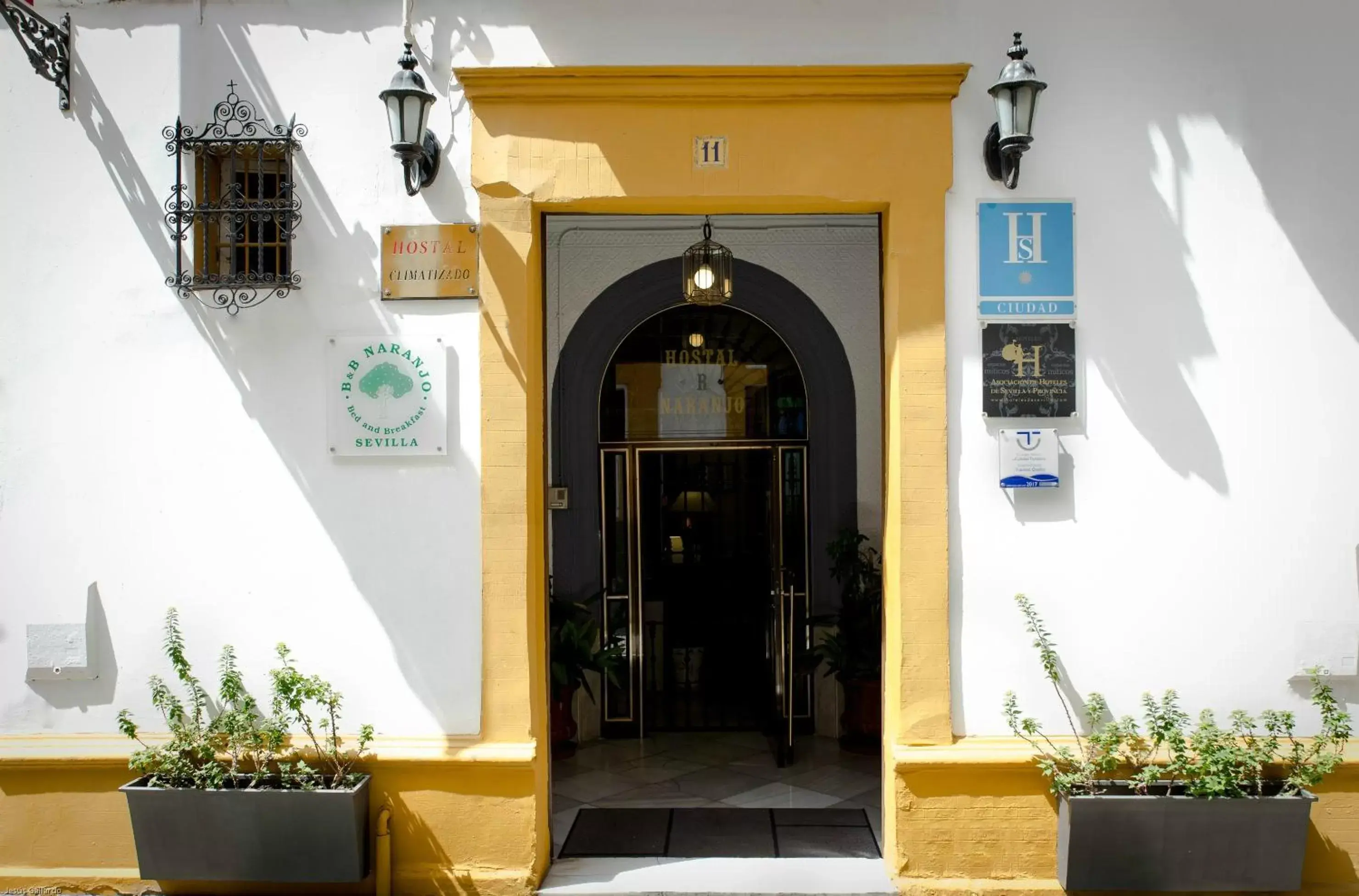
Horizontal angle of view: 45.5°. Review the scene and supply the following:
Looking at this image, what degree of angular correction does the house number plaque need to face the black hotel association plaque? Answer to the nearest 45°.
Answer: approximately 90° to its left

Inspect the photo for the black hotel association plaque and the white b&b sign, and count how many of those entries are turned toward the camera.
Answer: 2

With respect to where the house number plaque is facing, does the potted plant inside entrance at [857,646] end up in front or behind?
behind

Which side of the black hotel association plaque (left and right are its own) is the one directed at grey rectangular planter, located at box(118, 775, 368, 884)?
right
